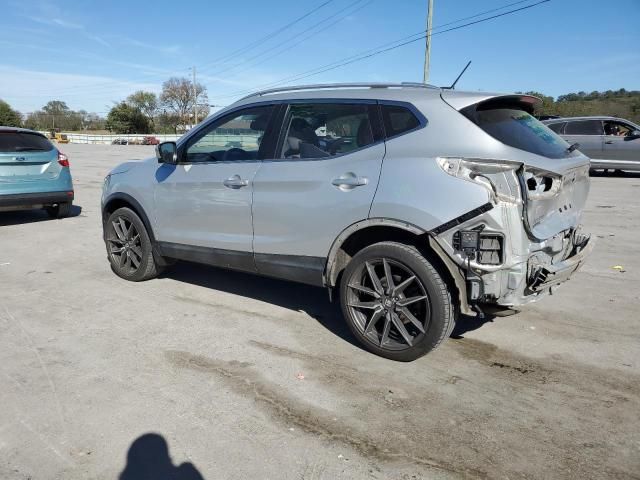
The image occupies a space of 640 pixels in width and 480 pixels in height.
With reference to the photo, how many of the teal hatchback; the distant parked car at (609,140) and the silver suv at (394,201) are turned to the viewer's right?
1

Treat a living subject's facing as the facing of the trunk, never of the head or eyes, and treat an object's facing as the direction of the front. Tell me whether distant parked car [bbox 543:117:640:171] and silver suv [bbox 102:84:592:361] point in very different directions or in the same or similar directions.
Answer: very different directions

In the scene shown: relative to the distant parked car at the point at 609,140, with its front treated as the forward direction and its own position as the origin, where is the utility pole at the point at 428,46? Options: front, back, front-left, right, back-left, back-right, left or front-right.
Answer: back-left

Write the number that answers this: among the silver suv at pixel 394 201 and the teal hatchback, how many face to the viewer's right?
0

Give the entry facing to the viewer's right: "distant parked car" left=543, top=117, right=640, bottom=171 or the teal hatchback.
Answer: the distant parked car

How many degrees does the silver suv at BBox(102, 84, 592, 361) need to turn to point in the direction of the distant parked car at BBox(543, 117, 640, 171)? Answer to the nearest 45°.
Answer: approximately 90° to its right

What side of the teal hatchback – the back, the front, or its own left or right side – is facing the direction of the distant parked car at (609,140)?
right

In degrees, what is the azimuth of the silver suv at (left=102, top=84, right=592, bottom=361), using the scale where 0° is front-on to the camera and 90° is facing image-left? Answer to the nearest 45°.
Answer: approximately 135°

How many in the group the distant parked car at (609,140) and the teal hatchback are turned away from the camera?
1

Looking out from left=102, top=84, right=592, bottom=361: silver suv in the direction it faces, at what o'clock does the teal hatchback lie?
The teal hatchback is roughly at 12 o'clock from the silver suv.

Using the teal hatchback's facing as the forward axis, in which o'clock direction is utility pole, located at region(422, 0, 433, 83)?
The utility pole is roughly at 2 o'clock from the teal hatchback.

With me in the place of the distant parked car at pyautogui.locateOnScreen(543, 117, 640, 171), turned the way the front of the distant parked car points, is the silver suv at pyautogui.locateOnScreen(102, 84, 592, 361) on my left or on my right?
on my right

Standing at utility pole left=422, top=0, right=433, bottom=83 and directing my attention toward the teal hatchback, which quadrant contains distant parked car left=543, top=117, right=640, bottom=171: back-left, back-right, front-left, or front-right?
front-left

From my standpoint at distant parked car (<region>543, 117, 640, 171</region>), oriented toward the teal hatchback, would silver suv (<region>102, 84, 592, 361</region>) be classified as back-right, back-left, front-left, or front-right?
front-left

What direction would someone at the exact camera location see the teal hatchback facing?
facing away from the viewer

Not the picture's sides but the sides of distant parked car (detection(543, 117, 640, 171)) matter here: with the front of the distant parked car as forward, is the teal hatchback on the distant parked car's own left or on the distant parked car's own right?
on the distant parked car's own right

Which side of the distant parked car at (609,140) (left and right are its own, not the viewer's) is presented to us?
right
